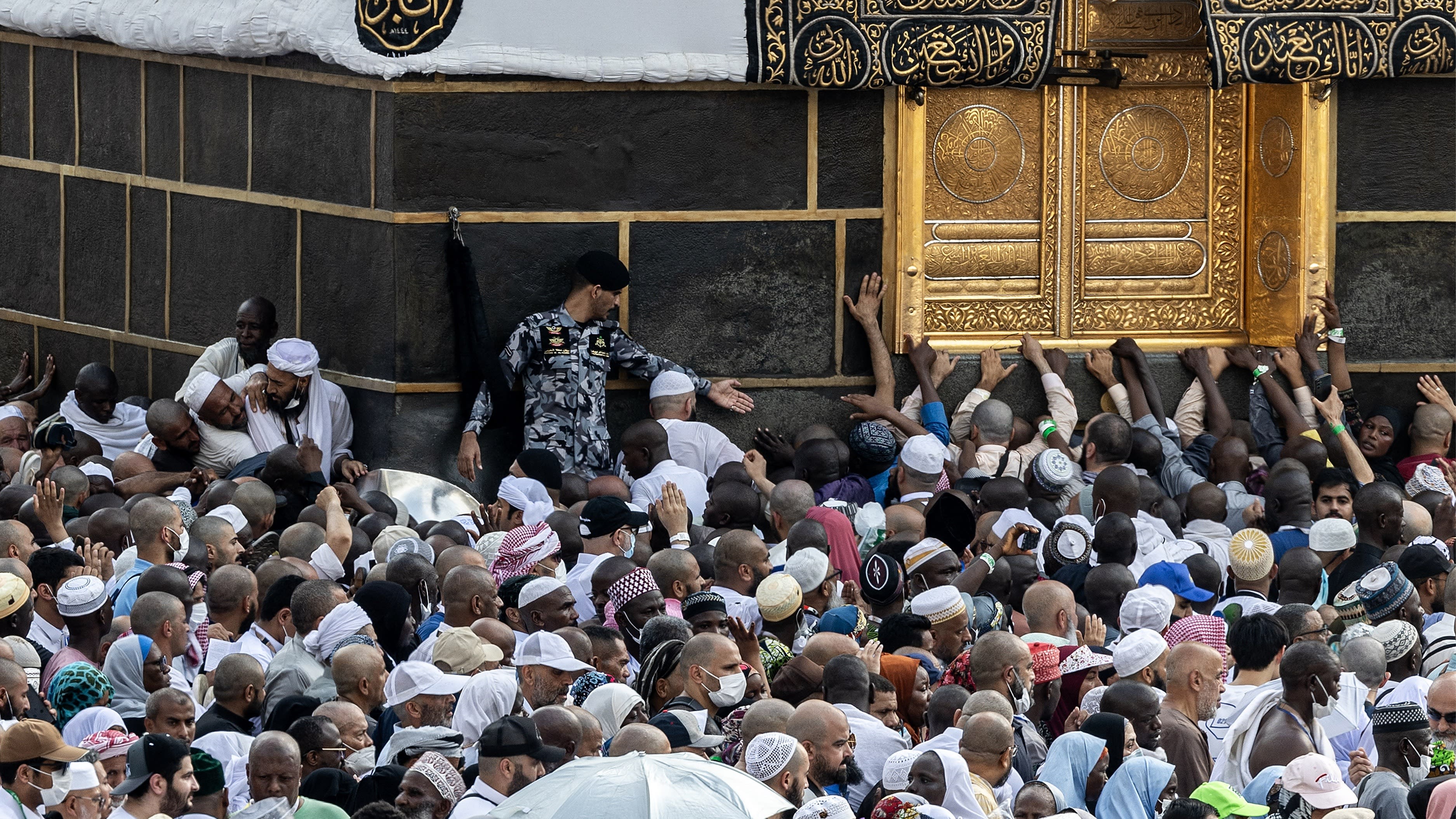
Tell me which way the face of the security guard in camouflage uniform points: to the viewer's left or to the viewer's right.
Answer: to the viewer's right

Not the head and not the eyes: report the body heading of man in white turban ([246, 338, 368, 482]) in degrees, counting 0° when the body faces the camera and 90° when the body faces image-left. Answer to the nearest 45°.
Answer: approximately 45°

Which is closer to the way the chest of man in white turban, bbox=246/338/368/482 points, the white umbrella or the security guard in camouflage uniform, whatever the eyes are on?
the white umbrella

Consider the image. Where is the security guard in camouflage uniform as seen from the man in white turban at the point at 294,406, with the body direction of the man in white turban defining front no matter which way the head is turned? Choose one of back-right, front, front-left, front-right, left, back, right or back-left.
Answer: back-left

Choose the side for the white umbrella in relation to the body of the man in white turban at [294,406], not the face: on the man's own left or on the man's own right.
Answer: on the man's own left
